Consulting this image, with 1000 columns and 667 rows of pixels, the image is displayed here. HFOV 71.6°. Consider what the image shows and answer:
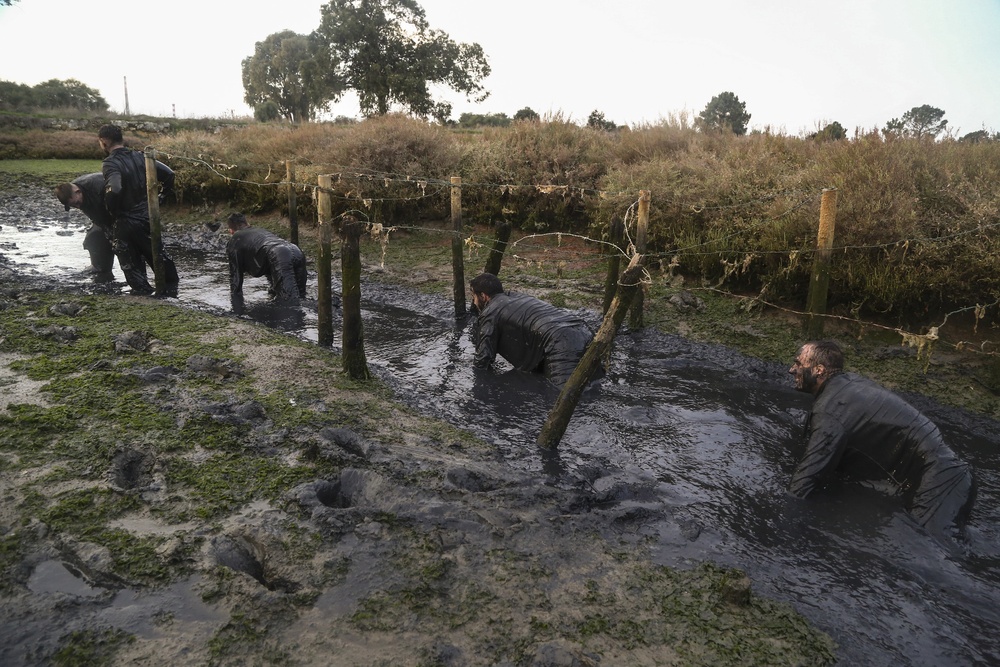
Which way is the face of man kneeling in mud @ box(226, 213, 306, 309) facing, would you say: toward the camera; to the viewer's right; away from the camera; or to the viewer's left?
to the viewer's left

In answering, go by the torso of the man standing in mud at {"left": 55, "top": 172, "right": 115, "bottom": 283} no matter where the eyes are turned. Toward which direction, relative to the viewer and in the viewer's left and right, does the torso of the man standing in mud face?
facing to the left of the viewer

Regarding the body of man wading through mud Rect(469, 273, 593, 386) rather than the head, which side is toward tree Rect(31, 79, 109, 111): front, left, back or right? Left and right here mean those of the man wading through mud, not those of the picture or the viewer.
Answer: front

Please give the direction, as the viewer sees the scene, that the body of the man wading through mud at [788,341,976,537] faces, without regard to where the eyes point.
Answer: to the viewer's left

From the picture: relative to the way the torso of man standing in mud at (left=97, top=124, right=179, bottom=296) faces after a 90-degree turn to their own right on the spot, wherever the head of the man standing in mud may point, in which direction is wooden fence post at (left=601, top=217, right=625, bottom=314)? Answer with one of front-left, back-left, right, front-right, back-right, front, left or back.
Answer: right

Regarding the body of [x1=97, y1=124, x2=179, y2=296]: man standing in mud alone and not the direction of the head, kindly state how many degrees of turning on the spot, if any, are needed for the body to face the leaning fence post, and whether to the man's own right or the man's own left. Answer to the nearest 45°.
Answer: approximately 135° to the man's own left

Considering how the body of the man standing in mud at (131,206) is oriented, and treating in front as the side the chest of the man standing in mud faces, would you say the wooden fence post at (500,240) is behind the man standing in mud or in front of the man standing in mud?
behind

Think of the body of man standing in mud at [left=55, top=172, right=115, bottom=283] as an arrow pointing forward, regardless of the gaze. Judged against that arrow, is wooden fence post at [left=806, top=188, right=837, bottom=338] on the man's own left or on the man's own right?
on the man's own left

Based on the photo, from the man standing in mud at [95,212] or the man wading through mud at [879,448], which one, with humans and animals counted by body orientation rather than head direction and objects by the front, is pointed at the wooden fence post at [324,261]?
the man wading through mud

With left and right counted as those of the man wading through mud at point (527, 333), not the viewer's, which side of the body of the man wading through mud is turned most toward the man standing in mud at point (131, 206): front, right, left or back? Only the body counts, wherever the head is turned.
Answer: front

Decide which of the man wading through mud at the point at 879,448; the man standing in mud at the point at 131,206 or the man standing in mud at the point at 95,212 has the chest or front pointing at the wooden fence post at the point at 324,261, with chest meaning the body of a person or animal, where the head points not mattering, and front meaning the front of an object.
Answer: the man wading through mud

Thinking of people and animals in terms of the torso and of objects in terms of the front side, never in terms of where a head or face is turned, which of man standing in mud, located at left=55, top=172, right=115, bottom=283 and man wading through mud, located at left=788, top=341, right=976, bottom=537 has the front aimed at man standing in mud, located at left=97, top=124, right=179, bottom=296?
the man wading through mud

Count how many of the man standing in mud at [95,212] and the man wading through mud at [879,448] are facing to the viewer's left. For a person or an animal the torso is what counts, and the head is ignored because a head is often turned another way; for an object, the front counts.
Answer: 2

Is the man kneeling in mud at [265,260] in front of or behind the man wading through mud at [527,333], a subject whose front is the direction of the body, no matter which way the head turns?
in front

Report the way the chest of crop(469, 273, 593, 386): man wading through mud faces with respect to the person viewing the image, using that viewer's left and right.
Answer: facing away from the viewer and to the left of the viewer

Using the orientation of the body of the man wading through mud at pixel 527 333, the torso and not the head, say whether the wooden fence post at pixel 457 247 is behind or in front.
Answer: in front
